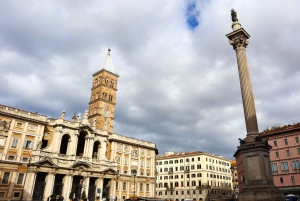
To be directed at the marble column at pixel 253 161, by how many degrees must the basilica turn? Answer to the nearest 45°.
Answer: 0° — it already faces it

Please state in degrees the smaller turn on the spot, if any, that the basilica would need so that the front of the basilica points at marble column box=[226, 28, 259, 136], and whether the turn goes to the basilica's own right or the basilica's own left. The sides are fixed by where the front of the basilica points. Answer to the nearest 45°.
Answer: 0° — it already faces it

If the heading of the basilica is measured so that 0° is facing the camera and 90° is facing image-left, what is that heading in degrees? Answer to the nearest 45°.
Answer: approximately 315°
